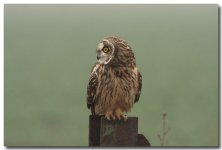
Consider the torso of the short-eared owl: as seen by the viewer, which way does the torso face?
toward the camera
